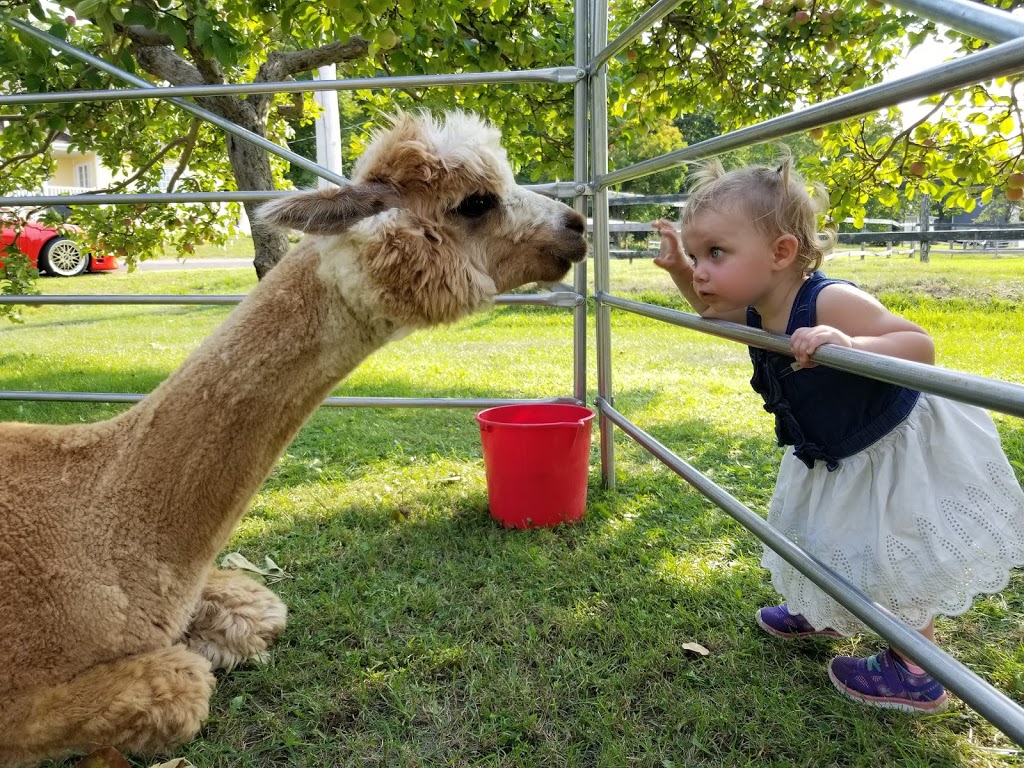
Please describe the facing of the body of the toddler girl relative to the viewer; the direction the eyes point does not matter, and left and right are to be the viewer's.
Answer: facing to the left of the viewer

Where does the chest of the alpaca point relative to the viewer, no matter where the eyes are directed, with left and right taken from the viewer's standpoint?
facing to the right of the viewer

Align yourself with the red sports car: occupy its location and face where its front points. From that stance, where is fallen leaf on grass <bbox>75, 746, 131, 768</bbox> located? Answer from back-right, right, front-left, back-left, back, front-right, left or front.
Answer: right

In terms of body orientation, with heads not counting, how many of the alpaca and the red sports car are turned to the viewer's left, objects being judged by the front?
0

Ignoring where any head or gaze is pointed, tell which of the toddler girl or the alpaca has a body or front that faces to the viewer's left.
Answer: the toddler girl

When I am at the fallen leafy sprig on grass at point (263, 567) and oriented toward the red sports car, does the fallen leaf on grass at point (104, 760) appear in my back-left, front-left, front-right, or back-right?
back-left

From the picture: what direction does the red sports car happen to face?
to the viewer's right

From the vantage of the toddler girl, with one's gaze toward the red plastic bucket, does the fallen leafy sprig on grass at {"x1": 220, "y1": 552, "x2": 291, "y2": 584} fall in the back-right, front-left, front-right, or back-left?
front-left

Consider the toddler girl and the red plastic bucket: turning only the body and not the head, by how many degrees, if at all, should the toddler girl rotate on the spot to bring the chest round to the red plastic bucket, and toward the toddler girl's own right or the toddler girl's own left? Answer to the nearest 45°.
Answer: approximately 45° to the toddler girl's own right

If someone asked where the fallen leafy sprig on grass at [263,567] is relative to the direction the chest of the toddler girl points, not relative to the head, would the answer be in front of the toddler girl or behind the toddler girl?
in front

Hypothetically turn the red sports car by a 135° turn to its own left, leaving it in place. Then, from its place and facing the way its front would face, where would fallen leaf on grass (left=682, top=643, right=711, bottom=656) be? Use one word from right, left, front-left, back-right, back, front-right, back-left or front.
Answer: back-left

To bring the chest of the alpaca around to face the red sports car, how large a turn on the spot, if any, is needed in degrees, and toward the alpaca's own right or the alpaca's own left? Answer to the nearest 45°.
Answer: approximately 90° to the alpaca's own left

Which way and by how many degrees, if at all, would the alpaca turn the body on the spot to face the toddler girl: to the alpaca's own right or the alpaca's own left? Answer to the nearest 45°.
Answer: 0° — it already faces them

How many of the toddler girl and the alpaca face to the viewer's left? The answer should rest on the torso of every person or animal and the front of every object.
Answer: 1

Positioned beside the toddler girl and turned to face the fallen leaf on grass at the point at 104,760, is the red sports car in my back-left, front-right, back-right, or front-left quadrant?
front-right

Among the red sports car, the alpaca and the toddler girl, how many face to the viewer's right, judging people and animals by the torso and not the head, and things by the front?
2
